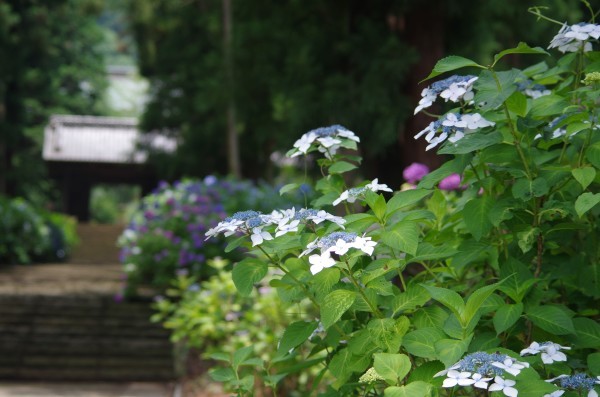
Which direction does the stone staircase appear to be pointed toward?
toward the camera

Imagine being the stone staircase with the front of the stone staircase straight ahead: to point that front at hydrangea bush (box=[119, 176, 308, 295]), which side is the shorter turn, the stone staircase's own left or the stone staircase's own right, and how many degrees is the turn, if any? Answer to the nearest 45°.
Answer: approximately 135° to the stone staircase's own left
